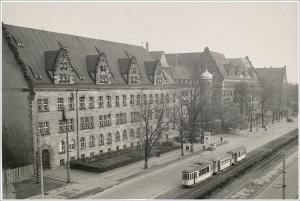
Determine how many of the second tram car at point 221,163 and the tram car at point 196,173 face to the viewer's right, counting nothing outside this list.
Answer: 0

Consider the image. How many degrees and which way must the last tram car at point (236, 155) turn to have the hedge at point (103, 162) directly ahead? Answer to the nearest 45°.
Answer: approximately 45° to its right
